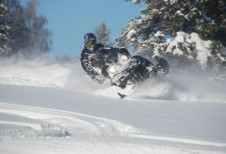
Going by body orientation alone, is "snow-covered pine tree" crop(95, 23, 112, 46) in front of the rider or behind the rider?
behind
